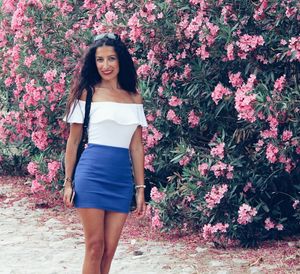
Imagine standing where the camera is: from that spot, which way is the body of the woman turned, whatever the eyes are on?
toward the camera

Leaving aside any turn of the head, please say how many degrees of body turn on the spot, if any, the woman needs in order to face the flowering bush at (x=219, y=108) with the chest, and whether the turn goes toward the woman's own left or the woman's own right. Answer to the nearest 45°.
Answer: approximately 135° to the woman's own left
